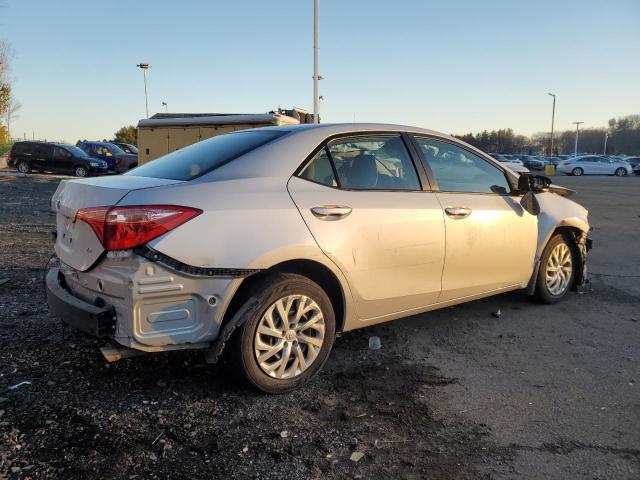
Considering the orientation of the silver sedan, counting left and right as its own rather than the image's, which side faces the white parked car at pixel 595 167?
front

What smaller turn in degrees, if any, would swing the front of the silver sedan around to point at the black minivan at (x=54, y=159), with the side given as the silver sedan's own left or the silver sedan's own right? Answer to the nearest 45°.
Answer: approximately 90° to the silver sedan's own left

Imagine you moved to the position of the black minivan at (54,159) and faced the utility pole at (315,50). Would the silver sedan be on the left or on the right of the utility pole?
right

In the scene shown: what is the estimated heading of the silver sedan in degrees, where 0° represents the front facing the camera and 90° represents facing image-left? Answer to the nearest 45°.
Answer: approximately 225°

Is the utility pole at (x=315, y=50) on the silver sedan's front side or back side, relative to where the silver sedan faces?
on the front side
